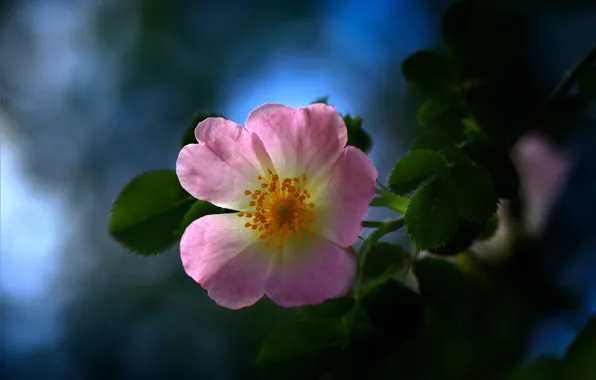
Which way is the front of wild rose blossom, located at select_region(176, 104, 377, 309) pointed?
toward the camera
